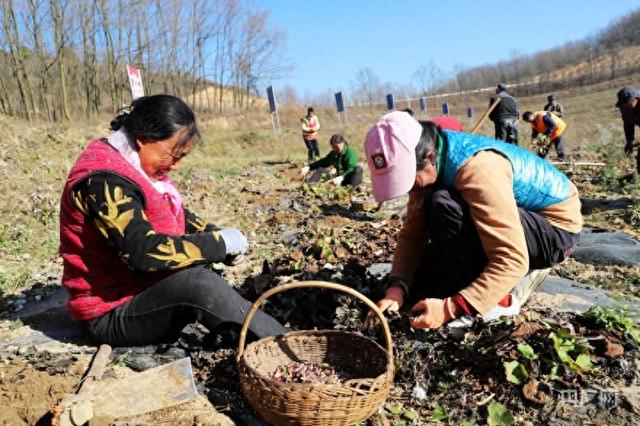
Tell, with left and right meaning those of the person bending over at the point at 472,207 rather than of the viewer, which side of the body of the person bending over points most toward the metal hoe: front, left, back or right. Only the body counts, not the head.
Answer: front

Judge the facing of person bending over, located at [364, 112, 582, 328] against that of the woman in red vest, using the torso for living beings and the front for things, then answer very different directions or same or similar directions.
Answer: very different directions

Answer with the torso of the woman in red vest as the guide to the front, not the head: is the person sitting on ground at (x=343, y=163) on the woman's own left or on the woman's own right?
on the woman's own left

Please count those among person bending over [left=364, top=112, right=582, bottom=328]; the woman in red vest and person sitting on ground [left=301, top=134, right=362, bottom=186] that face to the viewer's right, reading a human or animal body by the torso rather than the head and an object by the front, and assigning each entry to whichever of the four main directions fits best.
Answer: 1

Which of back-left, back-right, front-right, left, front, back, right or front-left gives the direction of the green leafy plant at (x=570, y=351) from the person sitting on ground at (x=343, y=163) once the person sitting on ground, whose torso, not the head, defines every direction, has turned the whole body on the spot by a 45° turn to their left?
front

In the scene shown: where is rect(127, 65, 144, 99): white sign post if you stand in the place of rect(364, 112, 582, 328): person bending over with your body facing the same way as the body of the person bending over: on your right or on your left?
on your right

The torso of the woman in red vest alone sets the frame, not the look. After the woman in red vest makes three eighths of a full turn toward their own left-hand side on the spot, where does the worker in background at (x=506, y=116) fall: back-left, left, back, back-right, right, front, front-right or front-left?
right

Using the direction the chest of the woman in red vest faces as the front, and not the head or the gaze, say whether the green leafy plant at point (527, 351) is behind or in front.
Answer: in front

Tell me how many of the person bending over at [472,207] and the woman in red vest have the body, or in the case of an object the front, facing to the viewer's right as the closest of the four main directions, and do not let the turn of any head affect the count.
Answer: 1

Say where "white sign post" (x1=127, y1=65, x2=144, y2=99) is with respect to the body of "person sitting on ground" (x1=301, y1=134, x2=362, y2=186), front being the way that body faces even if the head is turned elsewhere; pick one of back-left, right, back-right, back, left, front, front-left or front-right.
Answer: front-right

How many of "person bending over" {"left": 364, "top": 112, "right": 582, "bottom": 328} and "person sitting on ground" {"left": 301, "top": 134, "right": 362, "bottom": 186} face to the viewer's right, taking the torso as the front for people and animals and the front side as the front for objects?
0

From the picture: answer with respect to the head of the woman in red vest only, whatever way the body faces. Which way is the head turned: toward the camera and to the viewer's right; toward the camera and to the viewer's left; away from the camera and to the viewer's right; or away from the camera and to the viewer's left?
toward the camera and to the viewer's right

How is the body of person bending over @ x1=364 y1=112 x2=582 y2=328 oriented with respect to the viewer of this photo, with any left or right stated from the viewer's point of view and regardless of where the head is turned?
facing the viewer and to the left of the viewer

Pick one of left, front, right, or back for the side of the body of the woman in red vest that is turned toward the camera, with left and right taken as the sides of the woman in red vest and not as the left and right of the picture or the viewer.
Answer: right
